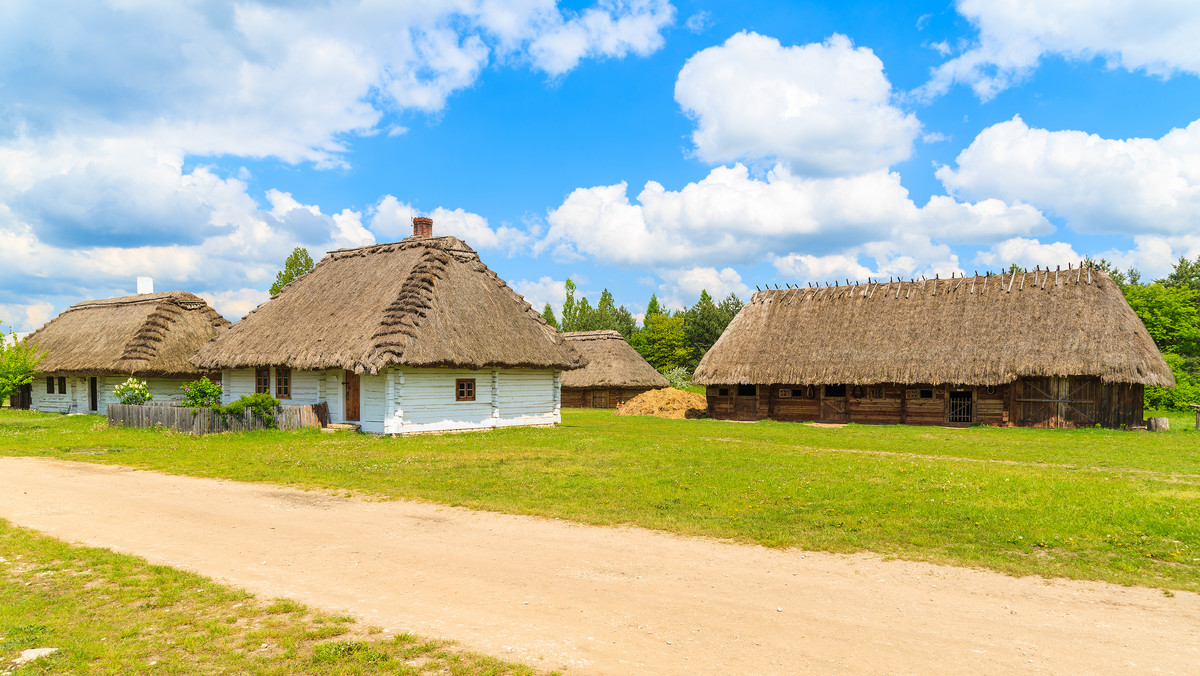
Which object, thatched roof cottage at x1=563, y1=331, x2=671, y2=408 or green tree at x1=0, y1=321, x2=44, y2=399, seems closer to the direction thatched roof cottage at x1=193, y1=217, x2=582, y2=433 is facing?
the green tree

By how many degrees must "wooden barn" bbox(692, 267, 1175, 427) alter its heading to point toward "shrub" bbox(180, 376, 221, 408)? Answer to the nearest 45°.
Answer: approximately 45° to its right

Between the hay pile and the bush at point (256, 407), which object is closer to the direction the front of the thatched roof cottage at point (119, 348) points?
the bush

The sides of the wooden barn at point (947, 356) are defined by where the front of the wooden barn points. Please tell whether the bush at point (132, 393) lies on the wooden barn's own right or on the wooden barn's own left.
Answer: on the wooden barn's own right

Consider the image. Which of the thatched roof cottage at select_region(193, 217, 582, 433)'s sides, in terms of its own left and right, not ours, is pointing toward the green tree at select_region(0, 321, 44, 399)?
right
